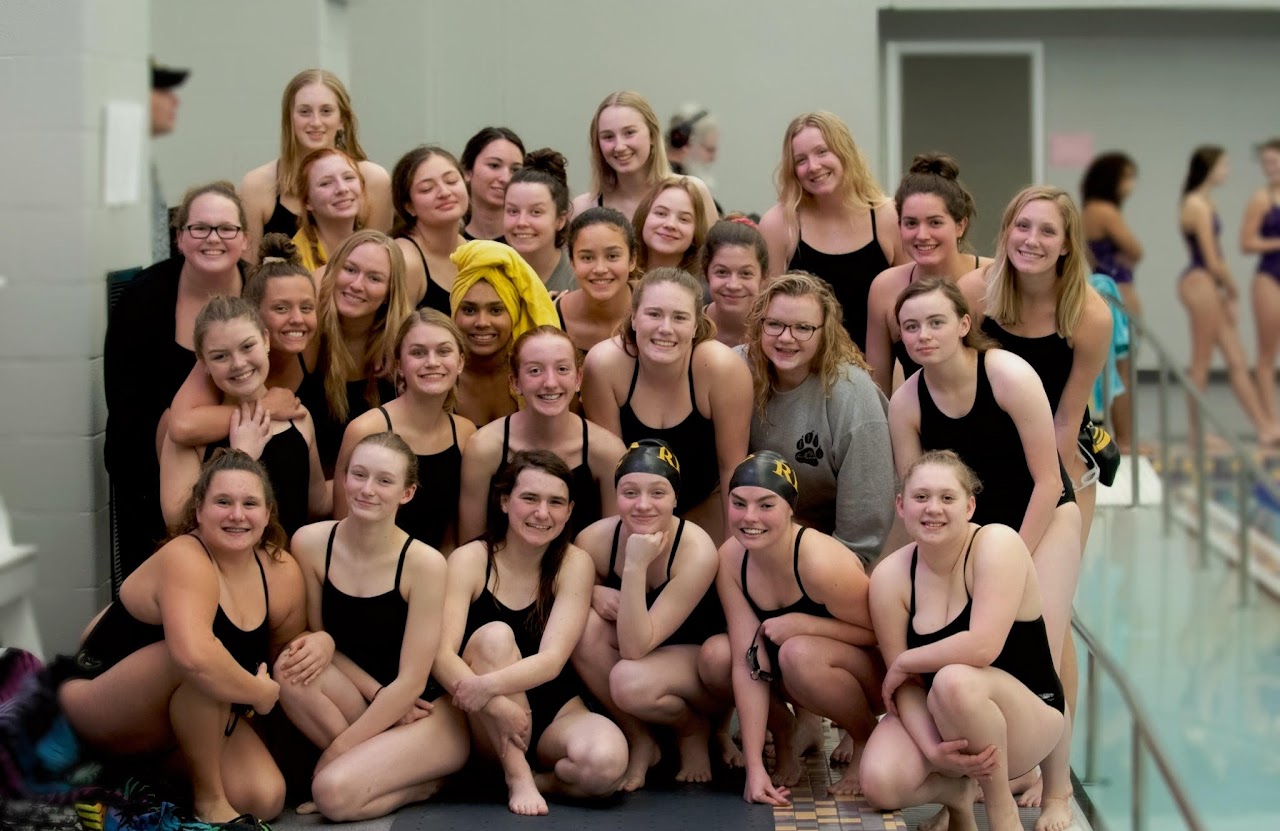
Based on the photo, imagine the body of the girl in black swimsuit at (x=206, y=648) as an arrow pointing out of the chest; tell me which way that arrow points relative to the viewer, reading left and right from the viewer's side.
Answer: facing the viewer and to the right of the viewer

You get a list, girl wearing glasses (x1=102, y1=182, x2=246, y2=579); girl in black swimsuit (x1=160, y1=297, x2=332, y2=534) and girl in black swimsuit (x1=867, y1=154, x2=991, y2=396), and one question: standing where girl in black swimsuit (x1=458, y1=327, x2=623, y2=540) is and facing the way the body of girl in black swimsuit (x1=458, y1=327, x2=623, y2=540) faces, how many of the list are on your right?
2

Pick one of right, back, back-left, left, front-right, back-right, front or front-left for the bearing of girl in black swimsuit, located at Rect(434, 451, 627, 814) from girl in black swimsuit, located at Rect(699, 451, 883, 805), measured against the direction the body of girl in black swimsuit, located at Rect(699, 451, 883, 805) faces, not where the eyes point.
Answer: front-right

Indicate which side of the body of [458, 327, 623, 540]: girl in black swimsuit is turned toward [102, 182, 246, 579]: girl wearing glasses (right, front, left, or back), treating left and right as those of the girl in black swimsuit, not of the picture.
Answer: right

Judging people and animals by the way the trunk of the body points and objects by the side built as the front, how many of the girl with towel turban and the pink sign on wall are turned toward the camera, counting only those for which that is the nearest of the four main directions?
2

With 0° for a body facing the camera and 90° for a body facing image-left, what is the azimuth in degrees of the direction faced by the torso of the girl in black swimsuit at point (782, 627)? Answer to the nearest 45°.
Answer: approximately 45°

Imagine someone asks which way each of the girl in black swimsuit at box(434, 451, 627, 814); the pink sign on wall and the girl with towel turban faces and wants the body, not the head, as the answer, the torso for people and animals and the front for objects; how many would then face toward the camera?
3

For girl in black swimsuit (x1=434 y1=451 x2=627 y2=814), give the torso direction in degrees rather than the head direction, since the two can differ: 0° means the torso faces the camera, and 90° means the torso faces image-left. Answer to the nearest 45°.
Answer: approximately 0°

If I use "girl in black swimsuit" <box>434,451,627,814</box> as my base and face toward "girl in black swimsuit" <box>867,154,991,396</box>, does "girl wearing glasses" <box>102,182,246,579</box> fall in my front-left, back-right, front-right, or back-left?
back-left

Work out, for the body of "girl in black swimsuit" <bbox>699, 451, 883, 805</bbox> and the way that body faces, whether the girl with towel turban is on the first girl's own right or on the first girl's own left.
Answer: on the first girl's own right

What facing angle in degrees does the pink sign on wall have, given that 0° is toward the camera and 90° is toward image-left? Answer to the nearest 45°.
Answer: approximately 0°
